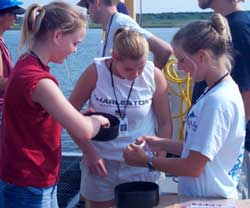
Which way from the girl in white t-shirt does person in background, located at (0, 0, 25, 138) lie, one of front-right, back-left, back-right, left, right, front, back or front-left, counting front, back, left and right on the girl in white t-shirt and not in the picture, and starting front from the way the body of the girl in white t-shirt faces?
front-right

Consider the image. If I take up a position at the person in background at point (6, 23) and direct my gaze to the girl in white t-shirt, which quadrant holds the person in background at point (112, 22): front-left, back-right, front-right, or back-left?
front-left

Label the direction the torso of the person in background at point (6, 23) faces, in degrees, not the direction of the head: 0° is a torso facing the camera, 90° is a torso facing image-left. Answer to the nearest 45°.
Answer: approximately 270°

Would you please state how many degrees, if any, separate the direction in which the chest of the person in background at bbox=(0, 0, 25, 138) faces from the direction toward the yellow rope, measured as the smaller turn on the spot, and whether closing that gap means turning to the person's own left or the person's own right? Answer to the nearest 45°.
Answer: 0° — they already face it

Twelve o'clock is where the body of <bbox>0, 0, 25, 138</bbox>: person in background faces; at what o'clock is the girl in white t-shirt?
The girl in white t-shirt is roughly at 2 o'clock from the person in background.

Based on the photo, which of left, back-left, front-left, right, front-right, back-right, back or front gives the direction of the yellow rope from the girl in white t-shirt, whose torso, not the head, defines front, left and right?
right

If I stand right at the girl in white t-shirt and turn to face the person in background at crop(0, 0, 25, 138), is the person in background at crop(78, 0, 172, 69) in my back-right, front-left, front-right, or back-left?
front-right

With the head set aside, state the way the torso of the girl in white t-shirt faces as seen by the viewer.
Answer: to the viewer's left

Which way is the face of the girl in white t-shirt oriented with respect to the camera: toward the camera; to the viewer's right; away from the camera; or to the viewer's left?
to the viewer's left

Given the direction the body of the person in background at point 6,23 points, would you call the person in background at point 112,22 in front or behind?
in front

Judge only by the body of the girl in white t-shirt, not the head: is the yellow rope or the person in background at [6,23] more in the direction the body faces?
the person in background

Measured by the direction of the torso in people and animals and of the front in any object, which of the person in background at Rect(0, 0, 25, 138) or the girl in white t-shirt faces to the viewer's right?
the person in background

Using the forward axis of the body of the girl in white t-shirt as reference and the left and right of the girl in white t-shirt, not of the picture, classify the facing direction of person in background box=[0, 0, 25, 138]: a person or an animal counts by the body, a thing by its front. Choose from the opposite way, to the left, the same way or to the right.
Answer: the opposite way
